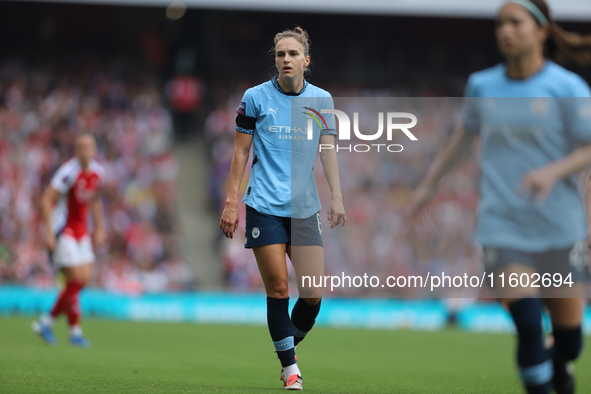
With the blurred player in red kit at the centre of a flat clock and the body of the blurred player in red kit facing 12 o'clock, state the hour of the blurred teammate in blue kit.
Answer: The blurred teammate in blue kit is roughly at 1 o'clock from the blurred player in red kit.

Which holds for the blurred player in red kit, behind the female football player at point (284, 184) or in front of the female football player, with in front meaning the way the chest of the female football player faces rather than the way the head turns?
behind

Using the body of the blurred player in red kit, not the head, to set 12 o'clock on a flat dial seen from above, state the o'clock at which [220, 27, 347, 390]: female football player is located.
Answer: The female football player is roughly at 1 o'clock from the blurred player in red kit.

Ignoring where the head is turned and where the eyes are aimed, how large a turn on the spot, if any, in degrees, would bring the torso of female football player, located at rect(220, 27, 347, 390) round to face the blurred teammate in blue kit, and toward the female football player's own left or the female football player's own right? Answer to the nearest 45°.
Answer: approximately 45° to the female football player's own left

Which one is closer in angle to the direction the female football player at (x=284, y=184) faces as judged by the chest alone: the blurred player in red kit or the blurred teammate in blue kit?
the blurred teammate in blue kit

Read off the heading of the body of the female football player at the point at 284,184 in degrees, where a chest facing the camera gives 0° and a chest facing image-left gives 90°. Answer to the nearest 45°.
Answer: approximately 0°

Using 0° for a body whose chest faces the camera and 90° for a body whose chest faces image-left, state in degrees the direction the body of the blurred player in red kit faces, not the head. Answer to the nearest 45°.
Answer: approximately 315°
